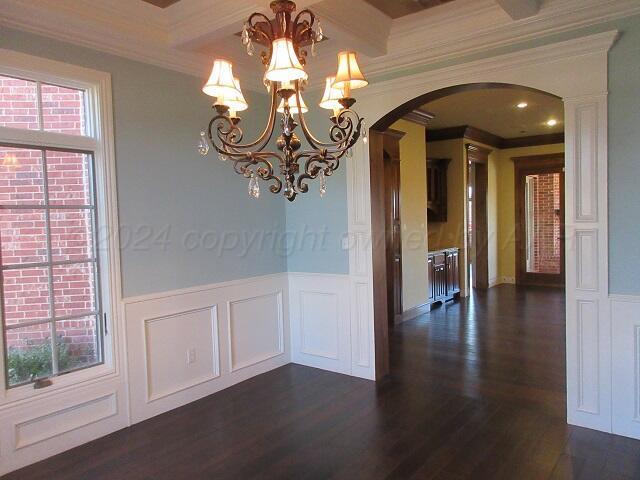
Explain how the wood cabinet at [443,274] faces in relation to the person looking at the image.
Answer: facing the viewer and to the right of the viewer

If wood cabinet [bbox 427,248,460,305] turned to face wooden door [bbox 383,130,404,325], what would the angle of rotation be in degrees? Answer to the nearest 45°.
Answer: approximately 90° to its right

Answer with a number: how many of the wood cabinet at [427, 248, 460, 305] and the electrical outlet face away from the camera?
0

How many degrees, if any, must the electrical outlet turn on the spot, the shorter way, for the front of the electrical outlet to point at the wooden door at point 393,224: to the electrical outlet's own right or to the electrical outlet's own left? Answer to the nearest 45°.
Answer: approximately 90° to the electrical outlet's own left

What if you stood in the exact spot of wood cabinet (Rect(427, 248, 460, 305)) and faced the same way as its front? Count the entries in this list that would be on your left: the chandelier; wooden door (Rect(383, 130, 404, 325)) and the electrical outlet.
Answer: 0

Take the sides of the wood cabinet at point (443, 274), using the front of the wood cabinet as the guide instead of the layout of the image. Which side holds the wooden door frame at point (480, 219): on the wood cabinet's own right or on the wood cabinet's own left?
on the wood cabinet's own left

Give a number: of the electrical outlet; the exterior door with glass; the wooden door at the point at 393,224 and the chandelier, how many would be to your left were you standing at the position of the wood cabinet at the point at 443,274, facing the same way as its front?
1

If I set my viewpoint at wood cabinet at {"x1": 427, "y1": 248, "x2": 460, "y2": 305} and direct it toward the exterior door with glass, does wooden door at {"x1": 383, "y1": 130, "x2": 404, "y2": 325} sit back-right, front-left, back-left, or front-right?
back-right

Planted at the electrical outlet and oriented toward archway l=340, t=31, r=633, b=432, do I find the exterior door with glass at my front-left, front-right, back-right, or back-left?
front-left

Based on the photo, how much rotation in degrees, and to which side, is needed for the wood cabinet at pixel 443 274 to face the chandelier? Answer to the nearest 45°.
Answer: approximately 45° to its right

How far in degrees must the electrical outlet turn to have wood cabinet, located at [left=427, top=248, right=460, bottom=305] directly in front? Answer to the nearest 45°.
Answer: approximately 90° to its left

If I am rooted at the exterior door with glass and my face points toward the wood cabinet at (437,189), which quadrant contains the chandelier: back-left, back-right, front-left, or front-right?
front-left

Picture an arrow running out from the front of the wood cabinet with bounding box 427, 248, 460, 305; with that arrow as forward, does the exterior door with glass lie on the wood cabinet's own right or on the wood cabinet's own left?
on the wood cabinet's own left

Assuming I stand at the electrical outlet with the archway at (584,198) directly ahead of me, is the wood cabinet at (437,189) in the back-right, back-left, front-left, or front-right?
front-left
